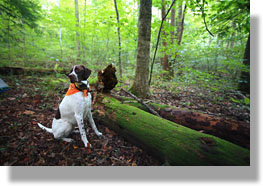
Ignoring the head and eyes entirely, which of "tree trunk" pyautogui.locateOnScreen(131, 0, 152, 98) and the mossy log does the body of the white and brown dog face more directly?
the mossy log

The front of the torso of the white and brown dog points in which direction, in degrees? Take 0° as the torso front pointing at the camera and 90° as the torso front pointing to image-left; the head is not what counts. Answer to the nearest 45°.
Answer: approximately 315°

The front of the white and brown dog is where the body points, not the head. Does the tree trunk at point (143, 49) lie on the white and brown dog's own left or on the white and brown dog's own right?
on the white and brown dog's own left

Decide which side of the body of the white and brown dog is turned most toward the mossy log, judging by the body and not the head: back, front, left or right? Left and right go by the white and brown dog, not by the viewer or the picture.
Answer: front
